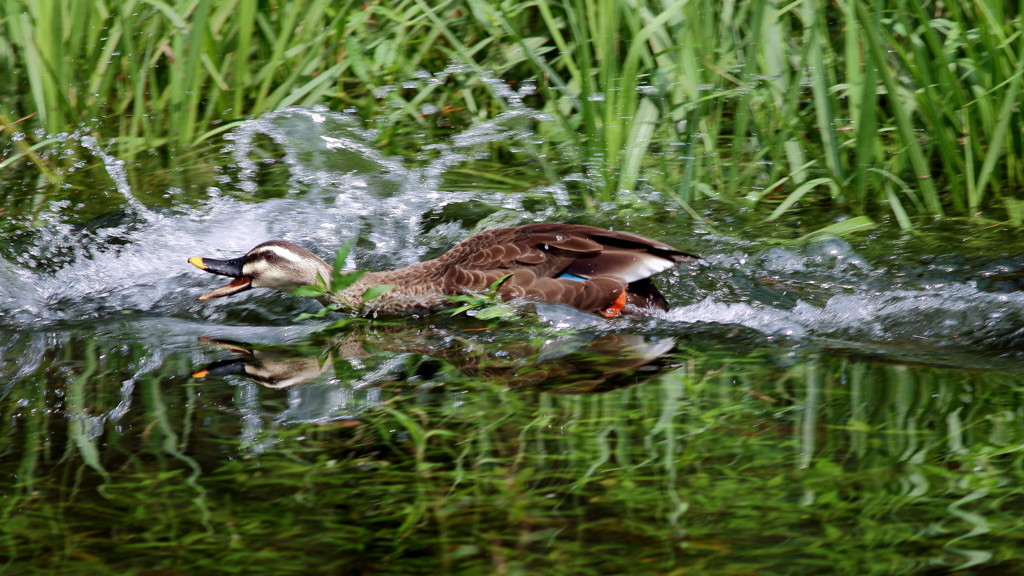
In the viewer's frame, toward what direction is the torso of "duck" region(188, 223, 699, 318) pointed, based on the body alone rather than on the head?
to the viewer's left
